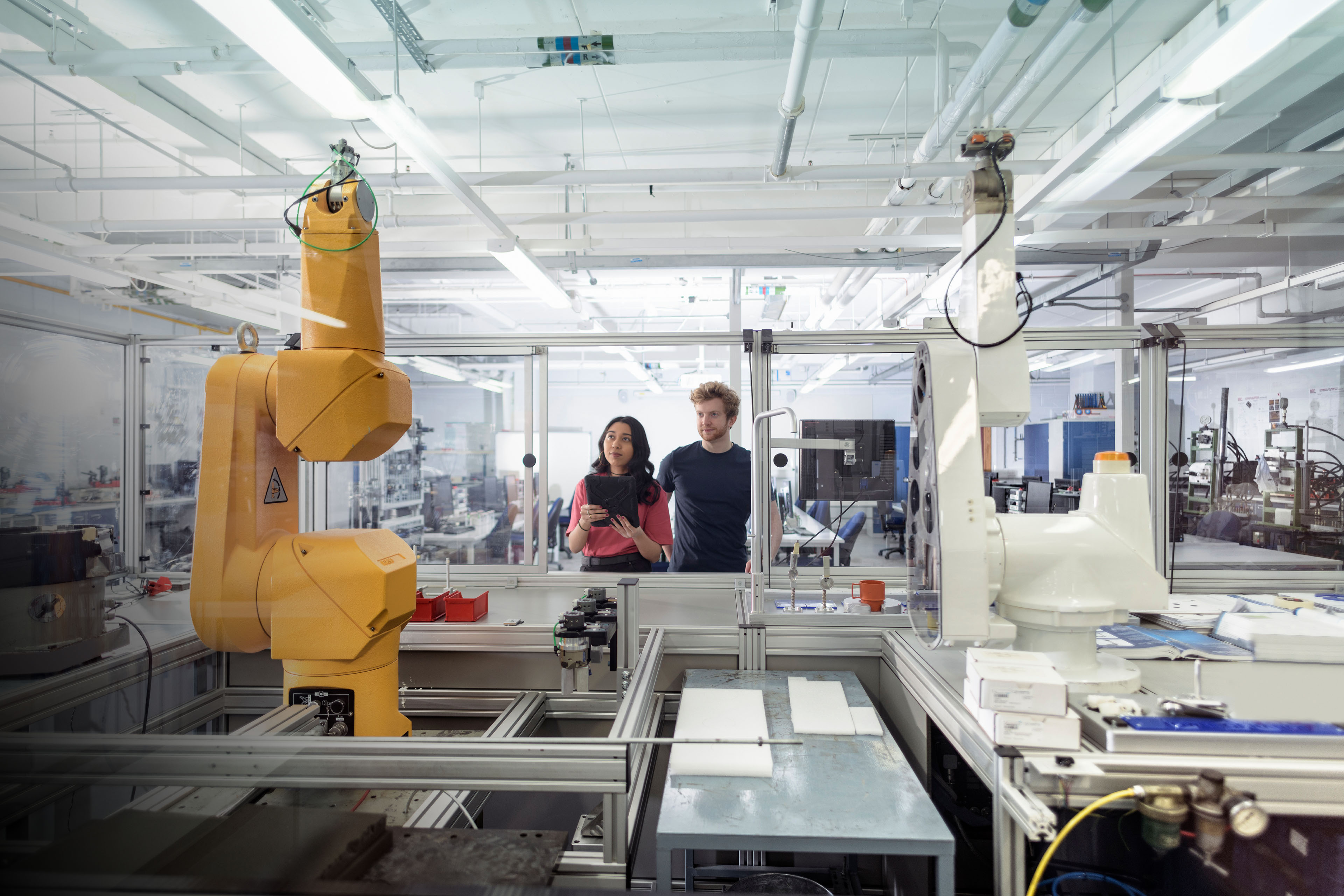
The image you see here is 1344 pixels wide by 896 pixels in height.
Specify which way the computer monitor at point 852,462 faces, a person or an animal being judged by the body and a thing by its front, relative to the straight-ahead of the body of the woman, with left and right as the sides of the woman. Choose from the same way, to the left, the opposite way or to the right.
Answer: the opposite way

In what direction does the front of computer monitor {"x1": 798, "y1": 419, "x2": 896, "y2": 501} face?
away from the camera

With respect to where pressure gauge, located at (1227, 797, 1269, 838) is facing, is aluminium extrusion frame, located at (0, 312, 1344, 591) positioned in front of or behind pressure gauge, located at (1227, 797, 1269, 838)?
behind

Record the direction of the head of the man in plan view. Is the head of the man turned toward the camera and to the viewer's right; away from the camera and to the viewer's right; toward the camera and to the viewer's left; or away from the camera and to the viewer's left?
toward the camera and to the viewer's left

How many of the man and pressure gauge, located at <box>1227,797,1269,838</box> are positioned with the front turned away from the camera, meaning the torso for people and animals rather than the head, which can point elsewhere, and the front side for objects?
0
